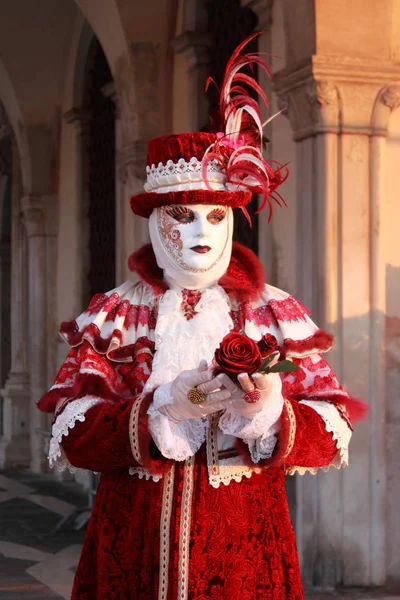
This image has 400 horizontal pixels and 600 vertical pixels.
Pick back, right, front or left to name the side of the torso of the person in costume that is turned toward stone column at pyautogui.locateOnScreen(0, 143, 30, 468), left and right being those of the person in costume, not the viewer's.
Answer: back

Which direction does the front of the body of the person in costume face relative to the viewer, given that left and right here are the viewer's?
facing the viewer

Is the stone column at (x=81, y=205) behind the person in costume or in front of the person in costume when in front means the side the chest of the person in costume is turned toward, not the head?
behind

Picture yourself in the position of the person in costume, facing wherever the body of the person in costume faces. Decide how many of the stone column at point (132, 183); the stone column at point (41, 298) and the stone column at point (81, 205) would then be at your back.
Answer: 3

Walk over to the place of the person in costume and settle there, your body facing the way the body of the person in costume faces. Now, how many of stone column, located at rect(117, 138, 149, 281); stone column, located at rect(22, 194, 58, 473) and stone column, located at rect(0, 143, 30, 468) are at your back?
3

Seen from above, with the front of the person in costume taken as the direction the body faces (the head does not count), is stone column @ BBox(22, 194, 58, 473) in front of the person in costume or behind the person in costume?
behind

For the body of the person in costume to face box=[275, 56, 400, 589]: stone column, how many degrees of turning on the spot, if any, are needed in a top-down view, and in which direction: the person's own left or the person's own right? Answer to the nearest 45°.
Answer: approximately 180°

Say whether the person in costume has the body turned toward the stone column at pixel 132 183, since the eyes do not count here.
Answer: no

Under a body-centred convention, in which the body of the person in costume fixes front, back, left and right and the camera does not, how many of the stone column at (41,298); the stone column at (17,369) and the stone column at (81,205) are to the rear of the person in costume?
3

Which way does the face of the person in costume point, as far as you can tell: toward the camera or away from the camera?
toward the camera
